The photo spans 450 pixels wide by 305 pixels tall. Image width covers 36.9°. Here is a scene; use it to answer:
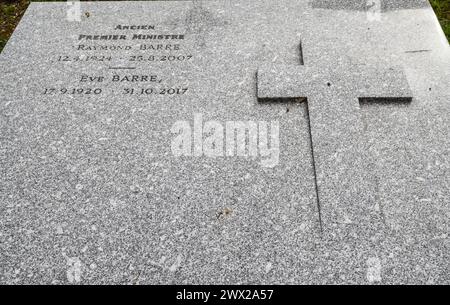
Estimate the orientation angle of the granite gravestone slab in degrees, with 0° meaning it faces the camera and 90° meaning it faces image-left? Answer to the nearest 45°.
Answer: approximately 0°
